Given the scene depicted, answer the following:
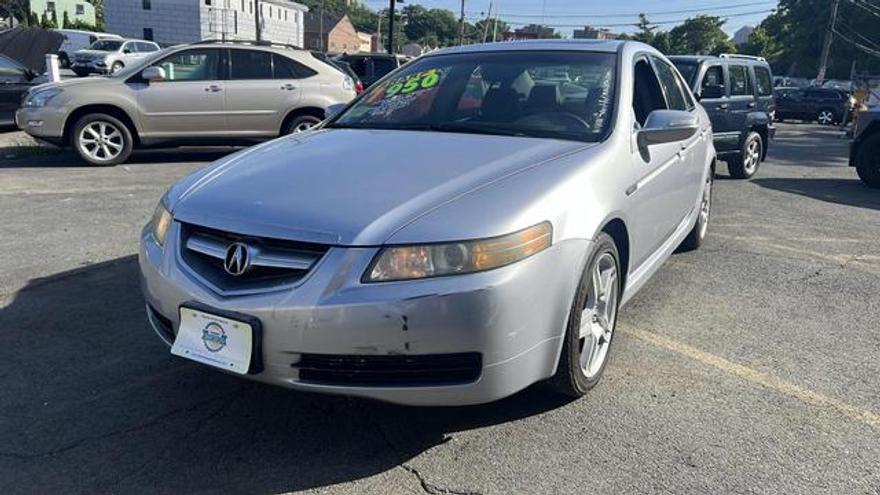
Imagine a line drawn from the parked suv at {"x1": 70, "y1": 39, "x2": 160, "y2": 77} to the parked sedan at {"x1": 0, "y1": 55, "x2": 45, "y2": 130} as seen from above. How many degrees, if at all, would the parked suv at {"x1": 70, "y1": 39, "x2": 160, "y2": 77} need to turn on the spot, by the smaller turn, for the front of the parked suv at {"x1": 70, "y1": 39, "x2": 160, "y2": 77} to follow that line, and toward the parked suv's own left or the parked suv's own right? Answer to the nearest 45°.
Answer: approximately 45° to the parked suv's own left

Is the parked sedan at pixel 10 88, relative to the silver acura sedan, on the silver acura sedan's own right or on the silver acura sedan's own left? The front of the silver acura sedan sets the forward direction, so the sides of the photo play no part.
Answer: on the silver acura sedan's own right

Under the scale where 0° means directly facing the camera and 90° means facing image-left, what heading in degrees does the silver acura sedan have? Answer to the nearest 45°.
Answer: approximately 45°

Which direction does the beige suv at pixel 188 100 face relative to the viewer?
to the viewer's left

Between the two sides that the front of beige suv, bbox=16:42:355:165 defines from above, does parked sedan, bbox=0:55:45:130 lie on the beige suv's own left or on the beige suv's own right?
on the beige suv's own right
